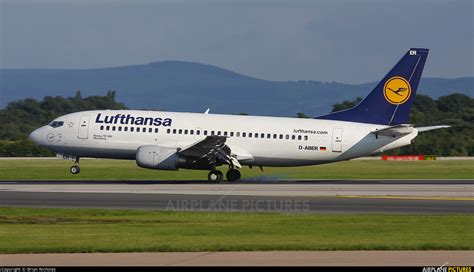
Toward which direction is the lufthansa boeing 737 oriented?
to the viewer's left
